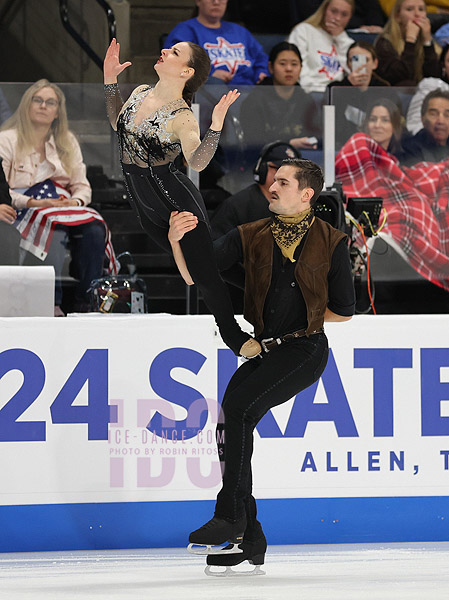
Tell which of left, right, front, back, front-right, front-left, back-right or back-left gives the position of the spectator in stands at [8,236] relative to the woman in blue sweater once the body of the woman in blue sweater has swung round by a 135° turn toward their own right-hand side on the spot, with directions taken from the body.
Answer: left

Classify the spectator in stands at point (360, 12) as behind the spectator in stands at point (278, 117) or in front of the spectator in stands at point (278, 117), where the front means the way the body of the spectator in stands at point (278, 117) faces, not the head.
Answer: behind

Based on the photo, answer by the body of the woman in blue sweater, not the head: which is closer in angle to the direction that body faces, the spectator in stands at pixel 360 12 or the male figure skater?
the male figure skater

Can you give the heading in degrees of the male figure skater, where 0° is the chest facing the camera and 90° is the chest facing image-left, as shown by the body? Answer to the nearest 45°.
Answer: approximately 45°

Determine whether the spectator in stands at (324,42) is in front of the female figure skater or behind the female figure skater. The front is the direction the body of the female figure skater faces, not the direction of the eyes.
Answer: behind

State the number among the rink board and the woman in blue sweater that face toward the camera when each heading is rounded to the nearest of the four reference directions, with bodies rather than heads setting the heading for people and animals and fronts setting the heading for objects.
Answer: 2
